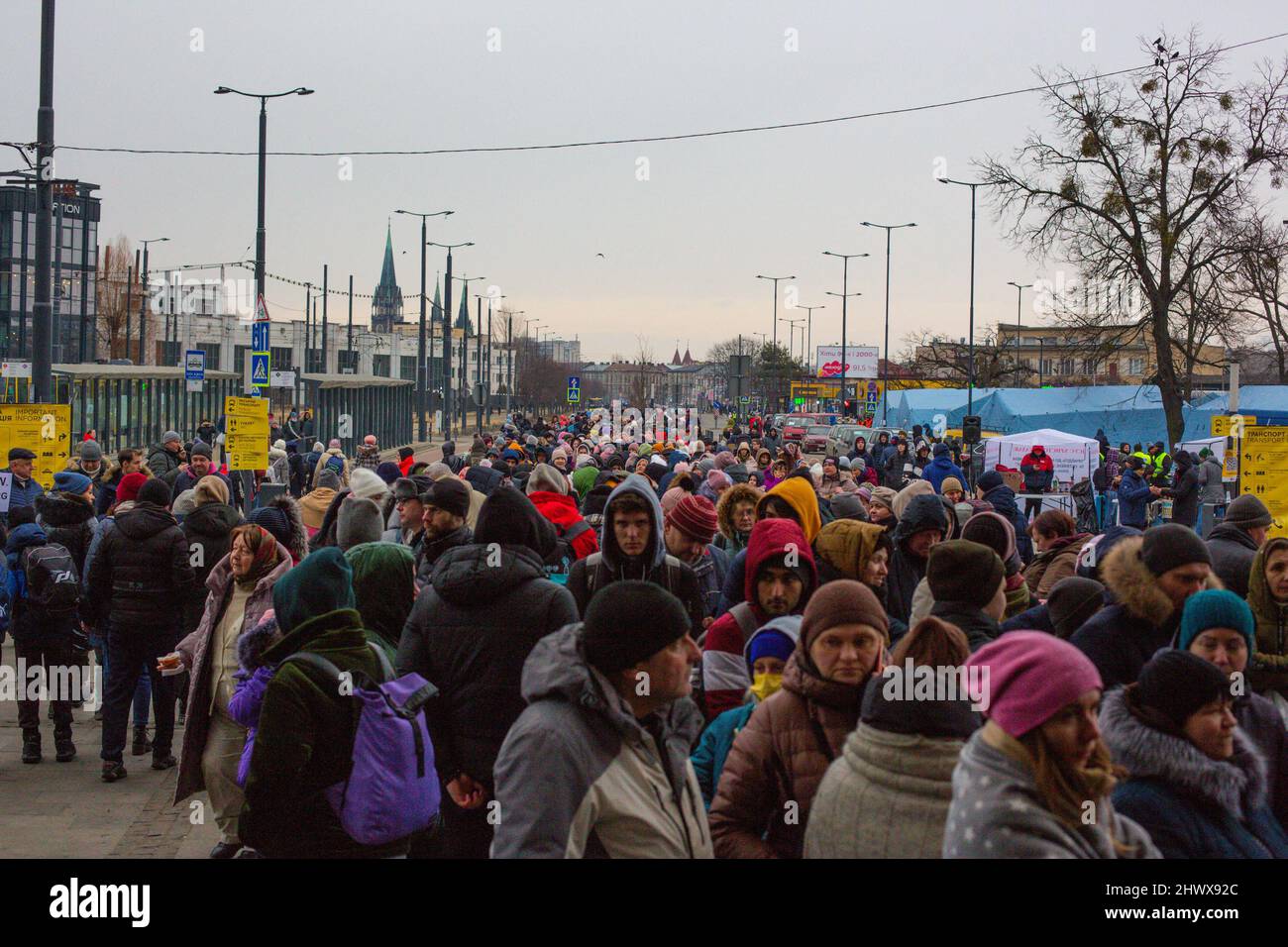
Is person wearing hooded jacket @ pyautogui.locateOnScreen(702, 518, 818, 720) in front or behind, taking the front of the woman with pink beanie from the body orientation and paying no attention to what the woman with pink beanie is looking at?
behind

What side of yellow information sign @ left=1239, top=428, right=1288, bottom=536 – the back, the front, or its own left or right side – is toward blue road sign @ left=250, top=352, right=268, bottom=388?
right

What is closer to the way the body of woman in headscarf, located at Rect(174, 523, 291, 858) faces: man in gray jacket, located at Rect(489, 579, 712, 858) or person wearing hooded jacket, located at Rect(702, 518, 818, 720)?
the man in gray jacket

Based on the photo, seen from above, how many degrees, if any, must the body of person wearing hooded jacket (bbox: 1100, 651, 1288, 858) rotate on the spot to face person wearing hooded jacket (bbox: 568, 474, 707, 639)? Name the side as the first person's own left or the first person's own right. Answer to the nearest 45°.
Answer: approximately 180°

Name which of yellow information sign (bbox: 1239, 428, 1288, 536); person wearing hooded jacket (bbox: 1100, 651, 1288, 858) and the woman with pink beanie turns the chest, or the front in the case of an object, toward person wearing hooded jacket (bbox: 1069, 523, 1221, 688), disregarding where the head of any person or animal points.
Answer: the yellow information sign

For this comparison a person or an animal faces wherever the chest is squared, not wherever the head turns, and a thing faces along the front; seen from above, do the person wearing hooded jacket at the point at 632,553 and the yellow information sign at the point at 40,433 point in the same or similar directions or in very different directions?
same or similar directions

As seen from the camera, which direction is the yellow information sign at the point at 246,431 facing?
toward the camera

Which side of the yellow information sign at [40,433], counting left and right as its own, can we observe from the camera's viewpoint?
front

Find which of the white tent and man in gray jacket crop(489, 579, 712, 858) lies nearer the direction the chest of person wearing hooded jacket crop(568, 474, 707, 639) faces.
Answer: the man in gray jacket

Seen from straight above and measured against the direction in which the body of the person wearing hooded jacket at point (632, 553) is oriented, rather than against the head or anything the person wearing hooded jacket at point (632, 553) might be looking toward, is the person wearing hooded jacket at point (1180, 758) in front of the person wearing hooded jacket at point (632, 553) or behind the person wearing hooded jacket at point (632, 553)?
in front
